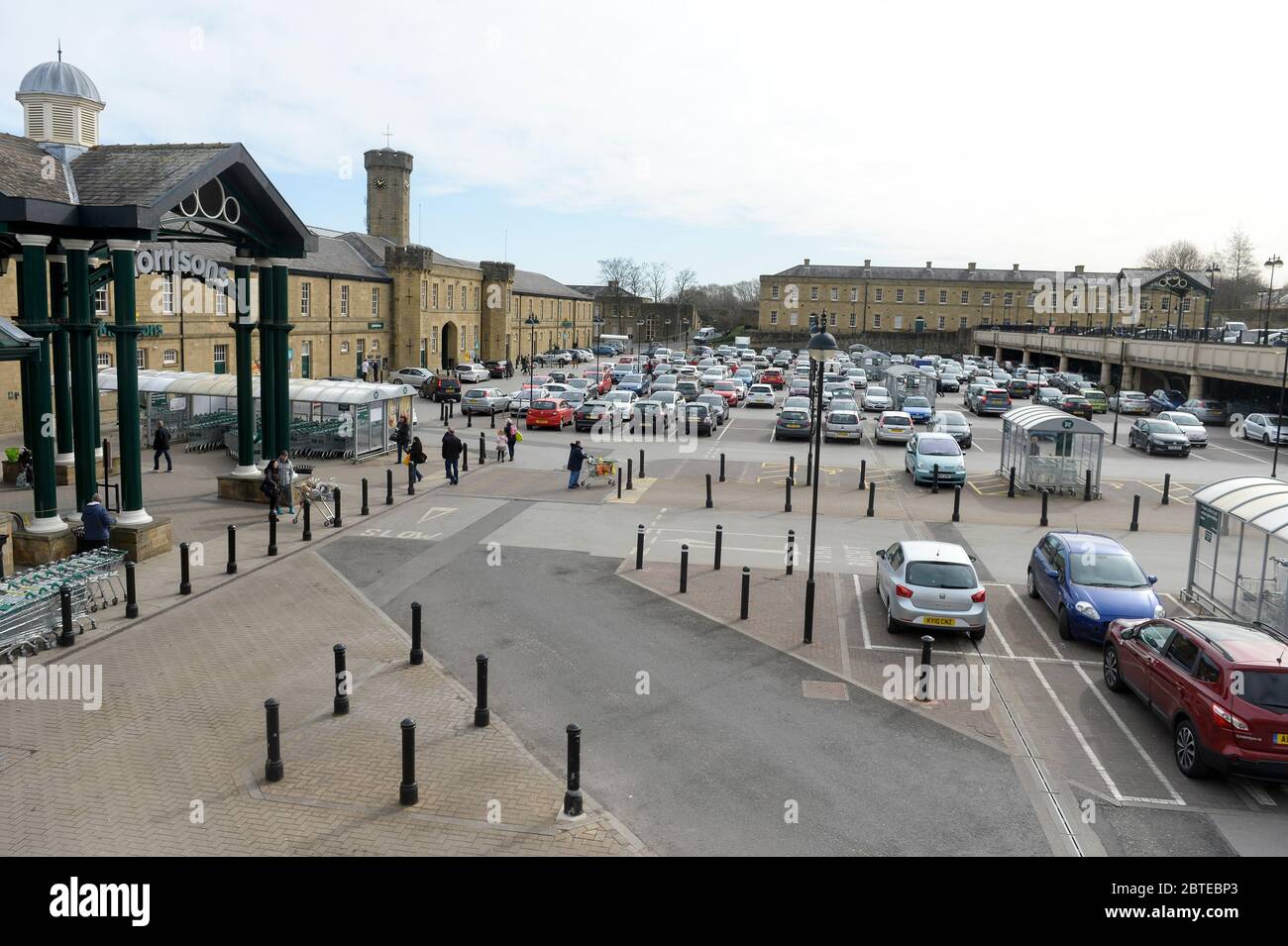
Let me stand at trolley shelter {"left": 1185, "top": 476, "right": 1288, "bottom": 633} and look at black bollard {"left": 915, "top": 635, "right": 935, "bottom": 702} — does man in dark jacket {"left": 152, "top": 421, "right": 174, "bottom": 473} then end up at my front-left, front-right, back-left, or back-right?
front-right

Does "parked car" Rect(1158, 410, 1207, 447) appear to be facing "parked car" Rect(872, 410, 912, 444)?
no

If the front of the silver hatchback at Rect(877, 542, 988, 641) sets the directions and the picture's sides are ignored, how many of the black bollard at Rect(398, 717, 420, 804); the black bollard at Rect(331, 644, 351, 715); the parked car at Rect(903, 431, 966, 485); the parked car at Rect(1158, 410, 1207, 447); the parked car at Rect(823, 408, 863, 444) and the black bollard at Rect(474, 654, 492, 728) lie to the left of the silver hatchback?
3

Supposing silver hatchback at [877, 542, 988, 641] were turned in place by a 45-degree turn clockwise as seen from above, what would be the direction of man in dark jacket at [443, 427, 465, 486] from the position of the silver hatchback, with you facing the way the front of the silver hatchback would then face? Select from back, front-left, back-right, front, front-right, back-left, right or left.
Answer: front-left

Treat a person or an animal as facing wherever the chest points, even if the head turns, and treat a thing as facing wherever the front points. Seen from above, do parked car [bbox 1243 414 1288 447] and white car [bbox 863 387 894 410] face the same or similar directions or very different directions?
same or similar directions

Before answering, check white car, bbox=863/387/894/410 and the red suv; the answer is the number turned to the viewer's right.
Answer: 0

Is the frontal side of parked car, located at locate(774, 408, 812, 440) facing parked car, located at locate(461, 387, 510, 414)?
no

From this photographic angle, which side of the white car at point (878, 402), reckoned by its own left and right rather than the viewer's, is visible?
front

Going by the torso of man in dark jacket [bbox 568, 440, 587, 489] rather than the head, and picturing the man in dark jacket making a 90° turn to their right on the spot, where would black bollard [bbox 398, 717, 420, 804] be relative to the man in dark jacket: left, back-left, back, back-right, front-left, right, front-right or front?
front

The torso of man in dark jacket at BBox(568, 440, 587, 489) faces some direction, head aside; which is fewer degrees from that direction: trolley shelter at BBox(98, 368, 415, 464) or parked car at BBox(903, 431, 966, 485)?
the parked car

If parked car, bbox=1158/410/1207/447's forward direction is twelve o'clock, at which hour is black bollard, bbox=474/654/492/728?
The black bollard is roughly at 2 o'clock from the parked car.

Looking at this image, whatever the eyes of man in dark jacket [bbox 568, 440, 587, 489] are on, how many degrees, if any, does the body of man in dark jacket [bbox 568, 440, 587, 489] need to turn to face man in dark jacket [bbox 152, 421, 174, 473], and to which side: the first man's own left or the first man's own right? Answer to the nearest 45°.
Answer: approximately 180°

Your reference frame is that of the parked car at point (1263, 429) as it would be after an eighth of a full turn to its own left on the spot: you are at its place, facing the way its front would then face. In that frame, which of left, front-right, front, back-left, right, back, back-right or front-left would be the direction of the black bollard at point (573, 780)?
right

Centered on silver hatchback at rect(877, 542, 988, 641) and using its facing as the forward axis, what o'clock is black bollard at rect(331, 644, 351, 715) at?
The black bollard is roughly at 9 o'clock from the silver hatchback.

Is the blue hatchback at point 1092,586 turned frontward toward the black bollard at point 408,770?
no

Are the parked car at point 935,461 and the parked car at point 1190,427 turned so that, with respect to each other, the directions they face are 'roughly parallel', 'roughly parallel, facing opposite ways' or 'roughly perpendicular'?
roughly parallel

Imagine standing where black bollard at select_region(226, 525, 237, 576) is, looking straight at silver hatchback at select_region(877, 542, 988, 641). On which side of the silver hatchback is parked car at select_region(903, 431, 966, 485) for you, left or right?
left

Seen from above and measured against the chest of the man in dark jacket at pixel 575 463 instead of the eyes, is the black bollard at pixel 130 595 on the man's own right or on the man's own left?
on the man's own right

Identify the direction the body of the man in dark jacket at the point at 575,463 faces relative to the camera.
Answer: to the viewer's right

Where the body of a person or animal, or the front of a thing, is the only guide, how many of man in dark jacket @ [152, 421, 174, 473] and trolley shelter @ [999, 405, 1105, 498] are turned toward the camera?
1
